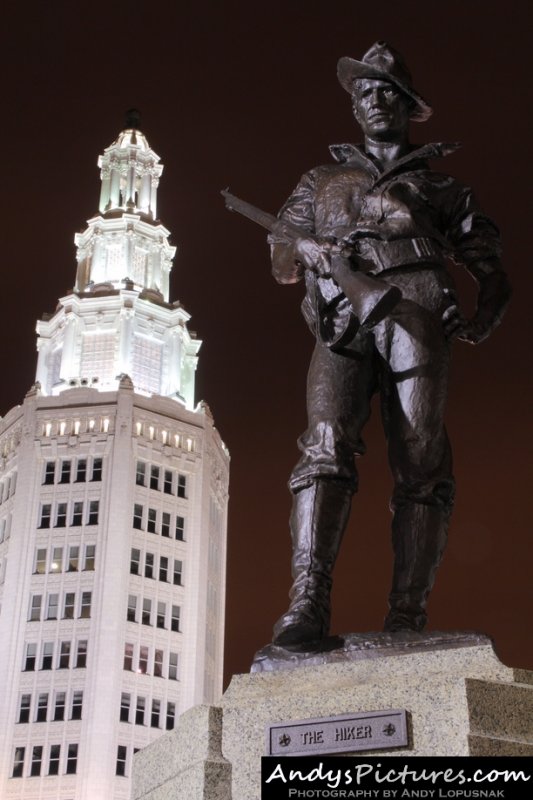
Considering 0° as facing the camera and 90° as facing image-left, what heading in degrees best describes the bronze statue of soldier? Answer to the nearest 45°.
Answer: approximately 0°
